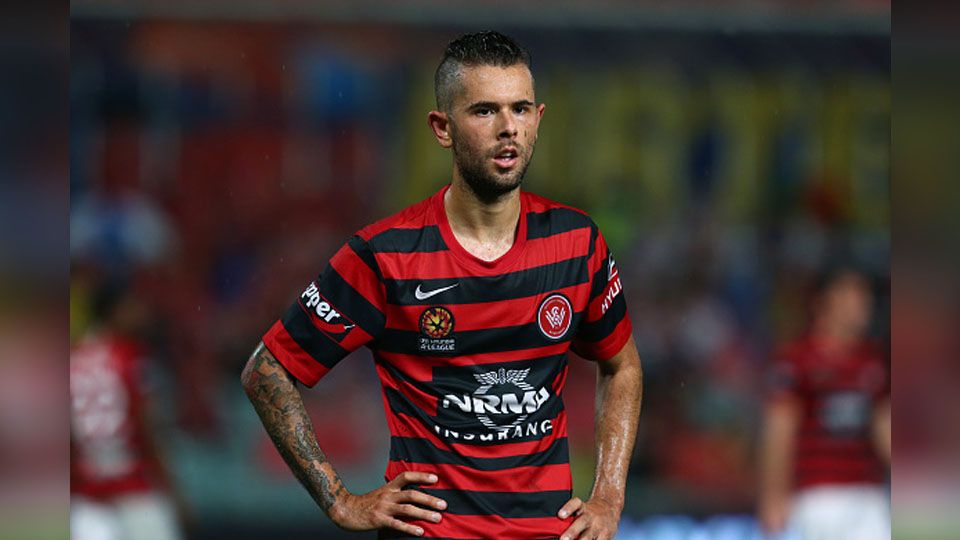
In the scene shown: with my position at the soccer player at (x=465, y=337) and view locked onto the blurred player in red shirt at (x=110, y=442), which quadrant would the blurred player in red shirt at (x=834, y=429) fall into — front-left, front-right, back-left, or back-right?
front-right

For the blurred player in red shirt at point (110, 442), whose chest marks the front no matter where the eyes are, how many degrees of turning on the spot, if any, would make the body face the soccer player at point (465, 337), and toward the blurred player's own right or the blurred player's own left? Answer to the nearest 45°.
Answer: approximately 135° to the blurred player's own right

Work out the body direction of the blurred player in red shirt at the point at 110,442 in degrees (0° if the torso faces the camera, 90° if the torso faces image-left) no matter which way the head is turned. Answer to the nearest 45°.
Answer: approximately 225°

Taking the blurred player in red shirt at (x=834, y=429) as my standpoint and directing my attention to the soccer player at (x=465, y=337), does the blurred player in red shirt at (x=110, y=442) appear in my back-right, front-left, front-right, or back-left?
front-right

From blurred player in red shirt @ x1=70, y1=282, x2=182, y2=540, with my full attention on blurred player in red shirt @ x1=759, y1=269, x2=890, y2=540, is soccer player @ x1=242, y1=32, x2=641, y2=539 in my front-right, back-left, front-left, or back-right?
front-right

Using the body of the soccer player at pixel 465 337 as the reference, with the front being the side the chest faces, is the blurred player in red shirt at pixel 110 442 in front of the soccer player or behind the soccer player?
behind

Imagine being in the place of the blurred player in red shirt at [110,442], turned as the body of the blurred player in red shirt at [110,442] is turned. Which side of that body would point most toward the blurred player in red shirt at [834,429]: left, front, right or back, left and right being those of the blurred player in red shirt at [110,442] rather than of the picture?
right

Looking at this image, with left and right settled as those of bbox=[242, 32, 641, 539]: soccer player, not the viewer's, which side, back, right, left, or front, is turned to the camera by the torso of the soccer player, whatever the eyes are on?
front

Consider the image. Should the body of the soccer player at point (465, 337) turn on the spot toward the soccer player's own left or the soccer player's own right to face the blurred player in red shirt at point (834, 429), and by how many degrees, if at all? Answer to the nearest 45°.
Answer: approximately 135° to the soccer player's own left

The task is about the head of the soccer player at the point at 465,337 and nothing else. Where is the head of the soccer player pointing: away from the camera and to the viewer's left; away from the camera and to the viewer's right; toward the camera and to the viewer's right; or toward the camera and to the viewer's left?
toward the camera and to the viewer's right

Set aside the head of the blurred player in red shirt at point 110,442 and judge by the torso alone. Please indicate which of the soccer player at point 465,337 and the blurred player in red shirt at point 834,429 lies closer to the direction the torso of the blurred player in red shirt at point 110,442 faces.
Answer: the blurred player in red shirt

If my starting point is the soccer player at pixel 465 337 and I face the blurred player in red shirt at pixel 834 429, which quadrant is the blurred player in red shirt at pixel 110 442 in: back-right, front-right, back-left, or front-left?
front-left
